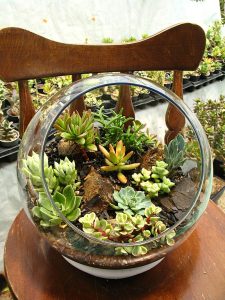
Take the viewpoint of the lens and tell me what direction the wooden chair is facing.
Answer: facing the viewer

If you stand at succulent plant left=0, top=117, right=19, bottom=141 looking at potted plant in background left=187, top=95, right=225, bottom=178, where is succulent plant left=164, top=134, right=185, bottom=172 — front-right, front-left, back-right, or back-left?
front-right

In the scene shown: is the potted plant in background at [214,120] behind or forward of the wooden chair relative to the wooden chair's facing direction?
behind

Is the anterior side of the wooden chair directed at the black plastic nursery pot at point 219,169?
no

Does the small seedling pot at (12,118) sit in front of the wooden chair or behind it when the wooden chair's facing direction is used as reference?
behind

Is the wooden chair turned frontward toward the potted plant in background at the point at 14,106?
no

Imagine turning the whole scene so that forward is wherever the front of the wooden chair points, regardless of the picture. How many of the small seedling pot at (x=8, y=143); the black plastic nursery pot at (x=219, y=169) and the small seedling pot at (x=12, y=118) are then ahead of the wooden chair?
0

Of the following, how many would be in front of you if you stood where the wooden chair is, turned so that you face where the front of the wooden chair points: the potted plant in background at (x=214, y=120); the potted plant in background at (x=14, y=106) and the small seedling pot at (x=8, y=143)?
0

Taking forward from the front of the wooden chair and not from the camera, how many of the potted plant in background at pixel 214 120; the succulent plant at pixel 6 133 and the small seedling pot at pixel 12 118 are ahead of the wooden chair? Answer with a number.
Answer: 0

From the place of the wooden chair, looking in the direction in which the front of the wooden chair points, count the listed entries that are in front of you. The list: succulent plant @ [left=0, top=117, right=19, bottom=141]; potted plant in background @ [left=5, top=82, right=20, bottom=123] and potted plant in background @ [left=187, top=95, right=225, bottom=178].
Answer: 0
